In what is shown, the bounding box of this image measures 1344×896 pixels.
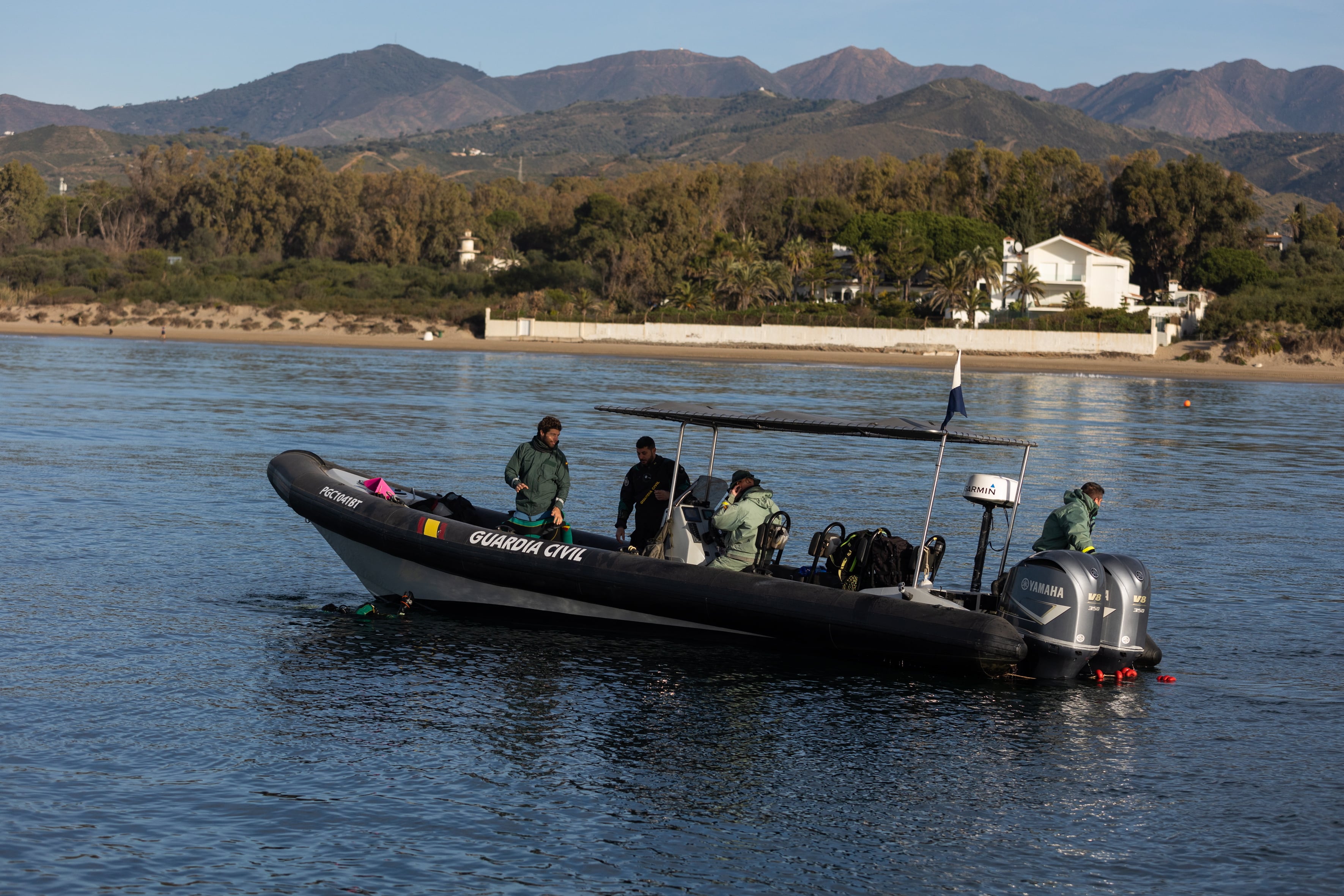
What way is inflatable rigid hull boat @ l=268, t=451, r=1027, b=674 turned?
to the viewer's left

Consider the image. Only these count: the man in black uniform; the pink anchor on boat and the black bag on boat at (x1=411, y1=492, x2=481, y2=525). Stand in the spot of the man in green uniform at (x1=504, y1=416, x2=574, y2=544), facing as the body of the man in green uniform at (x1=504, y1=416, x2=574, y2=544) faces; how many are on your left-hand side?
1

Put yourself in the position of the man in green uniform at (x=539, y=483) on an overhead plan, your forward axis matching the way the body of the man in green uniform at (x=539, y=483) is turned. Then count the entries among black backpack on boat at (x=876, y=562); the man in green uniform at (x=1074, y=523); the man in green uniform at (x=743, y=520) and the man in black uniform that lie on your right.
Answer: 0

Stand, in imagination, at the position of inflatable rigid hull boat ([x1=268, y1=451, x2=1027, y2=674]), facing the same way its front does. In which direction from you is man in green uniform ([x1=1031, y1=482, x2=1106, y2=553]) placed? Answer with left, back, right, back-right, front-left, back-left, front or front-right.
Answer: back

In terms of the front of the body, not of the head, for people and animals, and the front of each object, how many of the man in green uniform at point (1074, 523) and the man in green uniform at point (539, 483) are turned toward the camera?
1

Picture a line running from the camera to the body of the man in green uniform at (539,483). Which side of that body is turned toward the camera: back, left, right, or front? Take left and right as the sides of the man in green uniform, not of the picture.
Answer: front

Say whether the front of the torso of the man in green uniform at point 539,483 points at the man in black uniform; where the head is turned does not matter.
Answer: no
